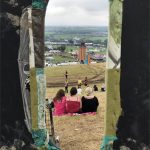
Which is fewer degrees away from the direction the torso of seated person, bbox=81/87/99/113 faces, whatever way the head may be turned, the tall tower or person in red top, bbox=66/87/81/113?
the tall tower

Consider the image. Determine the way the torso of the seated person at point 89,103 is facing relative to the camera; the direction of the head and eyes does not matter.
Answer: away from the camera

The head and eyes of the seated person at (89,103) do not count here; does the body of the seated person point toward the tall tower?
yes

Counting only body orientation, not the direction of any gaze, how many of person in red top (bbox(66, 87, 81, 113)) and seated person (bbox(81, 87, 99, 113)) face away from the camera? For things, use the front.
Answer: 2

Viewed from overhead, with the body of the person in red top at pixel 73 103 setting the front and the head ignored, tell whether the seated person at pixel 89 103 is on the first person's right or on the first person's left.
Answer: on the first person's right

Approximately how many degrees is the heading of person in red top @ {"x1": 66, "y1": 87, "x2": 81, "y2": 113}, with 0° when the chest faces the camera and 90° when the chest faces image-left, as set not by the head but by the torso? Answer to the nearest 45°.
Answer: approximately 180°

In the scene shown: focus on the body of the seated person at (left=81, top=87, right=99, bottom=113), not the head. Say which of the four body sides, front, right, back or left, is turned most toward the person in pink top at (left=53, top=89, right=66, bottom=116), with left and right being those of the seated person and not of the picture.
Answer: left

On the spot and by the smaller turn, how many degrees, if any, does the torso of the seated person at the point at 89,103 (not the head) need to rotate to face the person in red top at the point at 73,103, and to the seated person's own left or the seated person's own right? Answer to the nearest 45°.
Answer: approximately 90° to the seated person's own left
